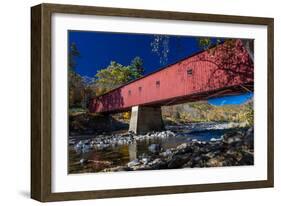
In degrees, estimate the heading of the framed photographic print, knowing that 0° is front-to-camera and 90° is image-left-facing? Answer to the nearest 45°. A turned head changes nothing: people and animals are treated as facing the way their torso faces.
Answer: approximately 315°
